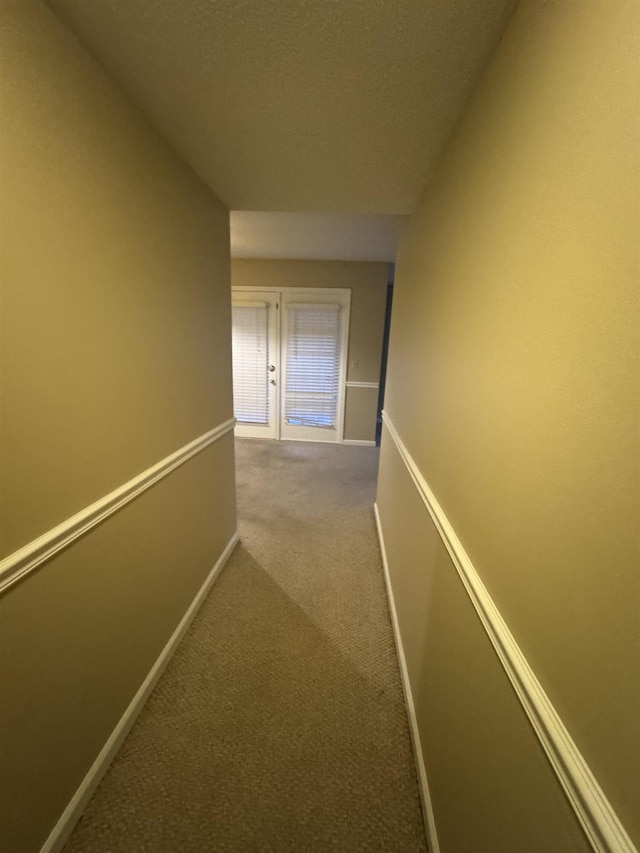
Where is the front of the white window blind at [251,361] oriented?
toward the camera
